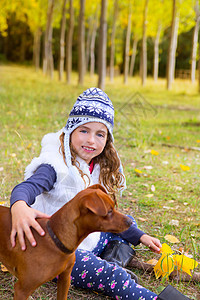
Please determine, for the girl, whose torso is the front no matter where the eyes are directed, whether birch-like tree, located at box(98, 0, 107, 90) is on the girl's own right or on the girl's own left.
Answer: on the girl's own left

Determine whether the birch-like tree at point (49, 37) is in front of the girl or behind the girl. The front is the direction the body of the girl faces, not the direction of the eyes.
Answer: behind

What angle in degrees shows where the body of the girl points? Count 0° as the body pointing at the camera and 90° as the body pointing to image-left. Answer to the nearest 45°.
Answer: approximately 315°

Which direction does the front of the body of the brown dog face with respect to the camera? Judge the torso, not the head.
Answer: to the viewer's right

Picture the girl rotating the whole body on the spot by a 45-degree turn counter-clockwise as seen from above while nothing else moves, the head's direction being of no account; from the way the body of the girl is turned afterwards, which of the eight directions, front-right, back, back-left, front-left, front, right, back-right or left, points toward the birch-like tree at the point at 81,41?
left

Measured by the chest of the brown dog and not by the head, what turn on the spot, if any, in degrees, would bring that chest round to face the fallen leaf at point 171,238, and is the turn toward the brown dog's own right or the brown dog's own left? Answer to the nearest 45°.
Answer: approximately 45° to the brown dog's own left

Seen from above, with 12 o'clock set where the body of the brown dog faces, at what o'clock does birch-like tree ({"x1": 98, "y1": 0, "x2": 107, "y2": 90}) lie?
The birch-like tree is roughly at 9 o'clock from the brown dog.
